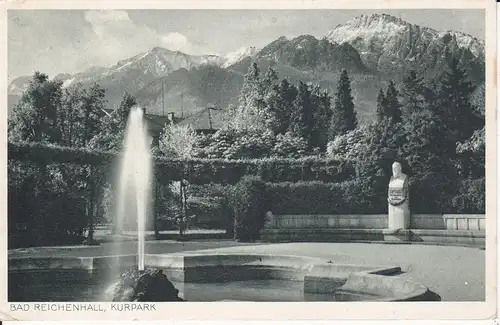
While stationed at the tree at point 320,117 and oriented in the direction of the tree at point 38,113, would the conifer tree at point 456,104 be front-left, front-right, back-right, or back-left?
back-left
